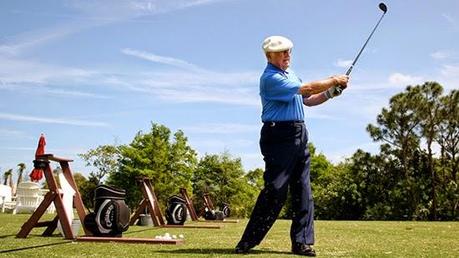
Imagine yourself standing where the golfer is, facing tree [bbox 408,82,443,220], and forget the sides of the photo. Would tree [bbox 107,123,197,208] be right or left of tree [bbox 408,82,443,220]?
left

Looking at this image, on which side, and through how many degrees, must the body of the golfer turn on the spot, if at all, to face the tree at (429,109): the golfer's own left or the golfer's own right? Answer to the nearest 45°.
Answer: approximately 90° to the golfer's own left
